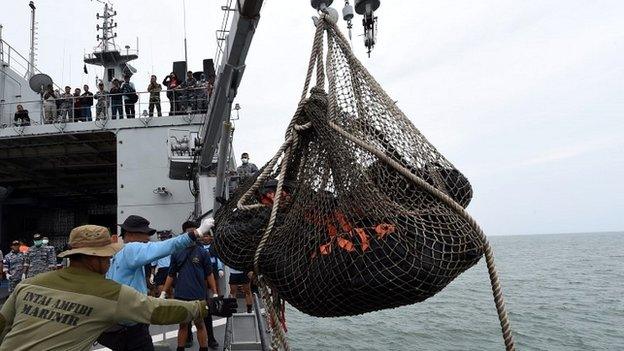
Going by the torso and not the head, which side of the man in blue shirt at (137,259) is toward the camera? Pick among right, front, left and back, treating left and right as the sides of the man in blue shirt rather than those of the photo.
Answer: right

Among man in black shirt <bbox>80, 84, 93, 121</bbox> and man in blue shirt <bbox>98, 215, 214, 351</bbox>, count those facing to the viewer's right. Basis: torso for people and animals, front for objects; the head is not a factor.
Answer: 1

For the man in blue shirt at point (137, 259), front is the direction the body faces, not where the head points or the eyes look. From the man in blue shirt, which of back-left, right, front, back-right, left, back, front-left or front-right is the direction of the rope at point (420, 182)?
front-right

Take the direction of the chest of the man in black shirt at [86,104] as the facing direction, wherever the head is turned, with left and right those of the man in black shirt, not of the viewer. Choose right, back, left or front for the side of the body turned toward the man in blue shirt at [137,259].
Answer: front

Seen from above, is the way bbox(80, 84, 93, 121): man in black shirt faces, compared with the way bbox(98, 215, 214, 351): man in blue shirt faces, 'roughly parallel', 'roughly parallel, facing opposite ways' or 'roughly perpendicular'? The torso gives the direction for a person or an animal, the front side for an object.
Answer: roughly perpendicular

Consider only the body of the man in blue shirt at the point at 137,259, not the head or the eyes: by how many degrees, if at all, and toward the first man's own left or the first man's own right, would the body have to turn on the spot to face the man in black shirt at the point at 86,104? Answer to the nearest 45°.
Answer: approximately 90° to the first man's own left

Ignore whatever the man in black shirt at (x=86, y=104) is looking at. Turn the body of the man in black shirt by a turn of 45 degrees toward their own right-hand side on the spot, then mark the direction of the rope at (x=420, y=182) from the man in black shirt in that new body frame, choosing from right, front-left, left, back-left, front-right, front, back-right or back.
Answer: front-left

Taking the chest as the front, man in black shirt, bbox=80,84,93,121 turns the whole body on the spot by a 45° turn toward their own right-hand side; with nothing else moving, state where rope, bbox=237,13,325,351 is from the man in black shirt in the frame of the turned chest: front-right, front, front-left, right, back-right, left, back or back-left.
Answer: front-left

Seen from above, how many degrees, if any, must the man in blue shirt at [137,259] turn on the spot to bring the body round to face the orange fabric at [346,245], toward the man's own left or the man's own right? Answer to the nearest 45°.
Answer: approximately 45° to the man's own right

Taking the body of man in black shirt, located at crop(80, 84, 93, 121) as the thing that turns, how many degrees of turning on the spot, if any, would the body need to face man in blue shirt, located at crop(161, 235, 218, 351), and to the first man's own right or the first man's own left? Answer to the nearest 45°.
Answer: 0° — they already face them
